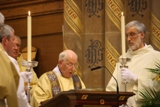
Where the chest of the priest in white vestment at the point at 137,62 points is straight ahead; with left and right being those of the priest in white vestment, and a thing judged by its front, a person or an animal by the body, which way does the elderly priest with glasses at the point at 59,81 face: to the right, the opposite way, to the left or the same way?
to the left

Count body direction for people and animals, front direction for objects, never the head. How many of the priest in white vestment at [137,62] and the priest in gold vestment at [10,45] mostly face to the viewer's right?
1

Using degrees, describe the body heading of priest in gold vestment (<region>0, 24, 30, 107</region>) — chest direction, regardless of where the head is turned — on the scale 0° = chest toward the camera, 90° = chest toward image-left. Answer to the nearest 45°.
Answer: approximately 270°

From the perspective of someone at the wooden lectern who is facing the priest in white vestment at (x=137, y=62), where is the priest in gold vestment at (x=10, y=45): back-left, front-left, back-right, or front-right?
back-left
